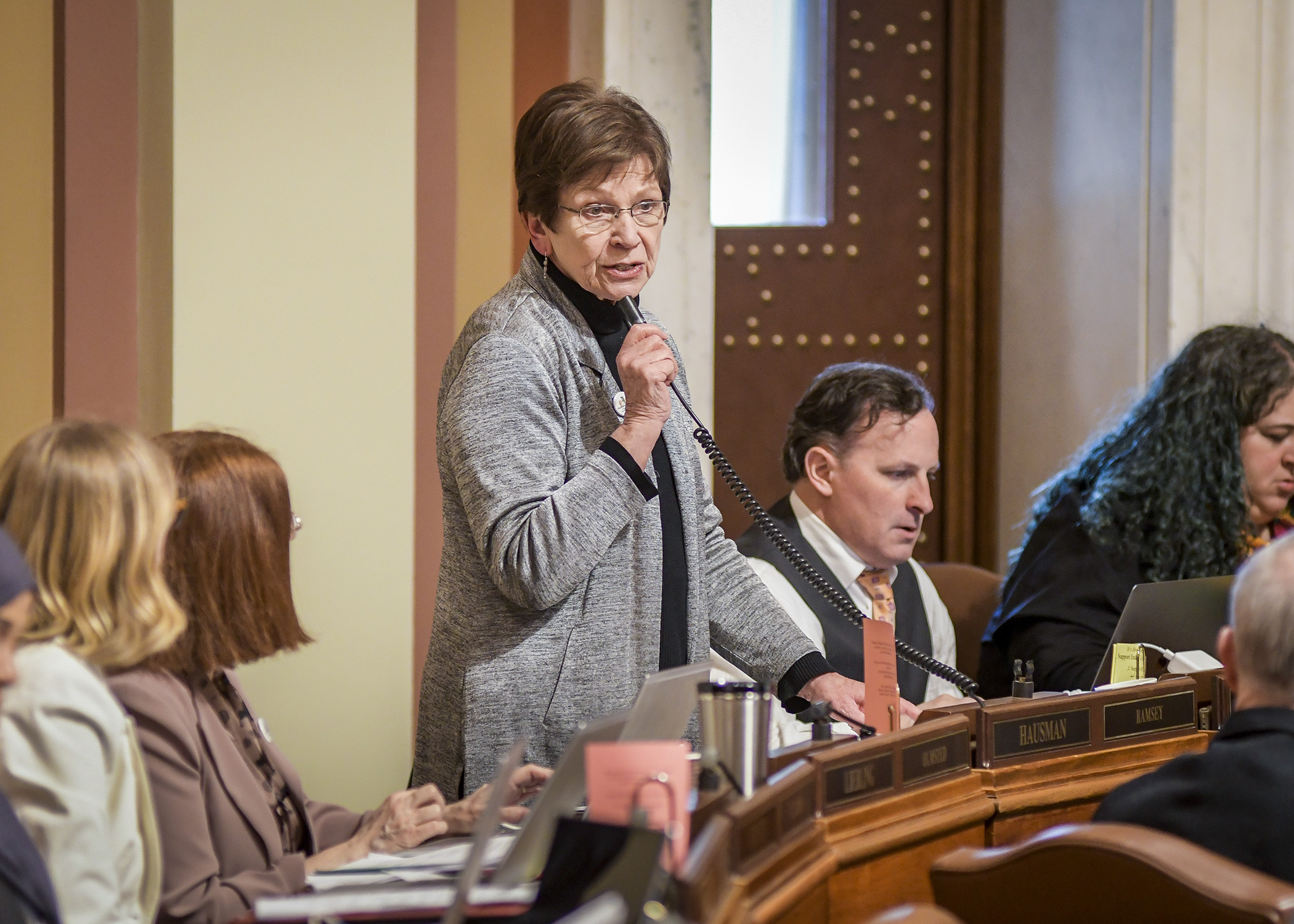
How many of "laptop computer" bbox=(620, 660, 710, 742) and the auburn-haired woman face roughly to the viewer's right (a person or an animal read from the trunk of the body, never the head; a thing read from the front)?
1

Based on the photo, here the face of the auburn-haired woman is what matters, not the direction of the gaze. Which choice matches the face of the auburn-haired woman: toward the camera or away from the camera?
away from the camera

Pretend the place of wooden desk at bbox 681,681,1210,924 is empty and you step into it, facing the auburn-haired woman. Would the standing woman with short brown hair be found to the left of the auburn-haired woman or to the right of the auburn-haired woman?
right

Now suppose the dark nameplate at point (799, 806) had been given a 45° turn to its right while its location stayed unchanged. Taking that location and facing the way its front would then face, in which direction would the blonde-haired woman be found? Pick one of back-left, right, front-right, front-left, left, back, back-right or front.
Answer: right

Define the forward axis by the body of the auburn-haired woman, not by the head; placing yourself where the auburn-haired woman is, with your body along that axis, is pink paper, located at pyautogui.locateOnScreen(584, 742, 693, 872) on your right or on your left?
on your right

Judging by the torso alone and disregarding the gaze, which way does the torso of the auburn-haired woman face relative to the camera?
to the viewer's right
